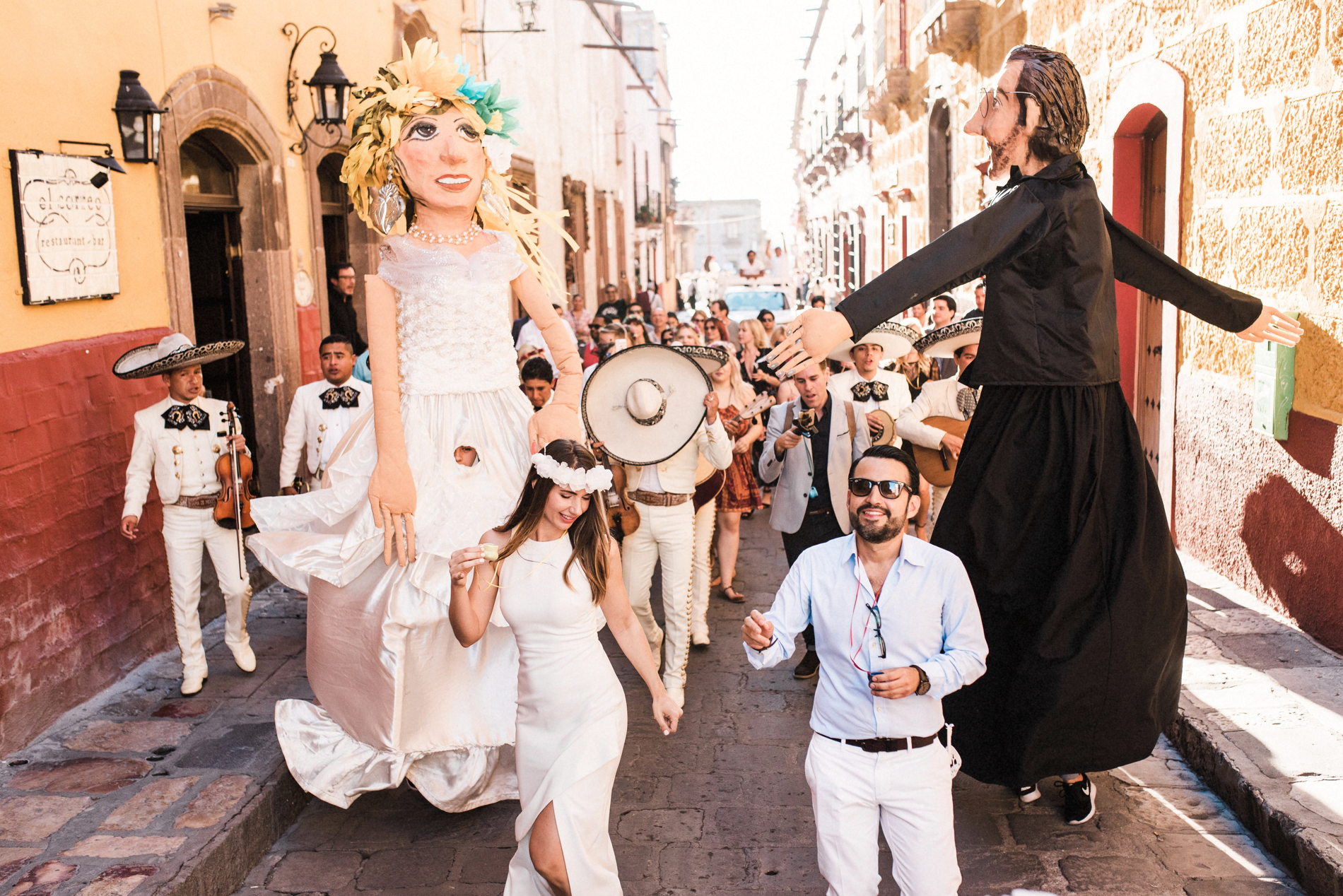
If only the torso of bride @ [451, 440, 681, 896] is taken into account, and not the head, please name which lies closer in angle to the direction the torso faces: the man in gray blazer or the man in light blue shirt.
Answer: the man in light blue shirt

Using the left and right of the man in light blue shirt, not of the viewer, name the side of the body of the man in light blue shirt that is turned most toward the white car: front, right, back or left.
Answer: back

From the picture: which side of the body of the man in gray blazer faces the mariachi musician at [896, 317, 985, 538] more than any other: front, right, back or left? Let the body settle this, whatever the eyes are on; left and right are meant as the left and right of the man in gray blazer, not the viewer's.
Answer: left

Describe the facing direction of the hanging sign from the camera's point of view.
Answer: facing the viewer and to the right of the viewer

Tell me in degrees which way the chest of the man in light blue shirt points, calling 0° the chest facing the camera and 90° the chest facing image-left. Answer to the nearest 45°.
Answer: approximately 0°

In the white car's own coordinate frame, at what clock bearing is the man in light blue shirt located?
The man in light blue shirt is roughly at 12 o'clock from the white car.

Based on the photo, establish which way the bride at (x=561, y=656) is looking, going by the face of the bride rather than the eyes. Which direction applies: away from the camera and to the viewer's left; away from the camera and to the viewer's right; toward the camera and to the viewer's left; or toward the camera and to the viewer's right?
toward the camera and to the viewer's left

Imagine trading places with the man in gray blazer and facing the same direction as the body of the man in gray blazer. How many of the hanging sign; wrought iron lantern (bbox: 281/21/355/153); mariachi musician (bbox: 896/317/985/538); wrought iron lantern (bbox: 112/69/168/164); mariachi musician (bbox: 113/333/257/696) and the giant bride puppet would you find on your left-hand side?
1

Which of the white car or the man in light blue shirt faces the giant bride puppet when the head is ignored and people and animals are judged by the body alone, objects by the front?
the white car

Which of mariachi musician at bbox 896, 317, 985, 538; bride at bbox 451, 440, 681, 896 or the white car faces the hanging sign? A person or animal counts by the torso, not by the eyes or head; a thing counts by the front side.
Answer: the white car

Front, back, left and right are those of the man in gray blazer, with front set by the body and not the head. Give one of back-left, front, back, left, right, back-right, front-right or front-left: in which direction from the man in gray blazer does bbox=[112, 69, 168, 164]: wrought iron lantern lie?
right

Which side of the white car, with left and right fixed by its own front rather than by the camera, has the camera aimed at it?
front

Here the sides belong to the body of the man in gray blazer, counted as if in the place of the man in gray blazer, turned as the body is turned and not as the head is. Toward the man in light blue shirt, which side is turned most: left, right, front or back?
front
